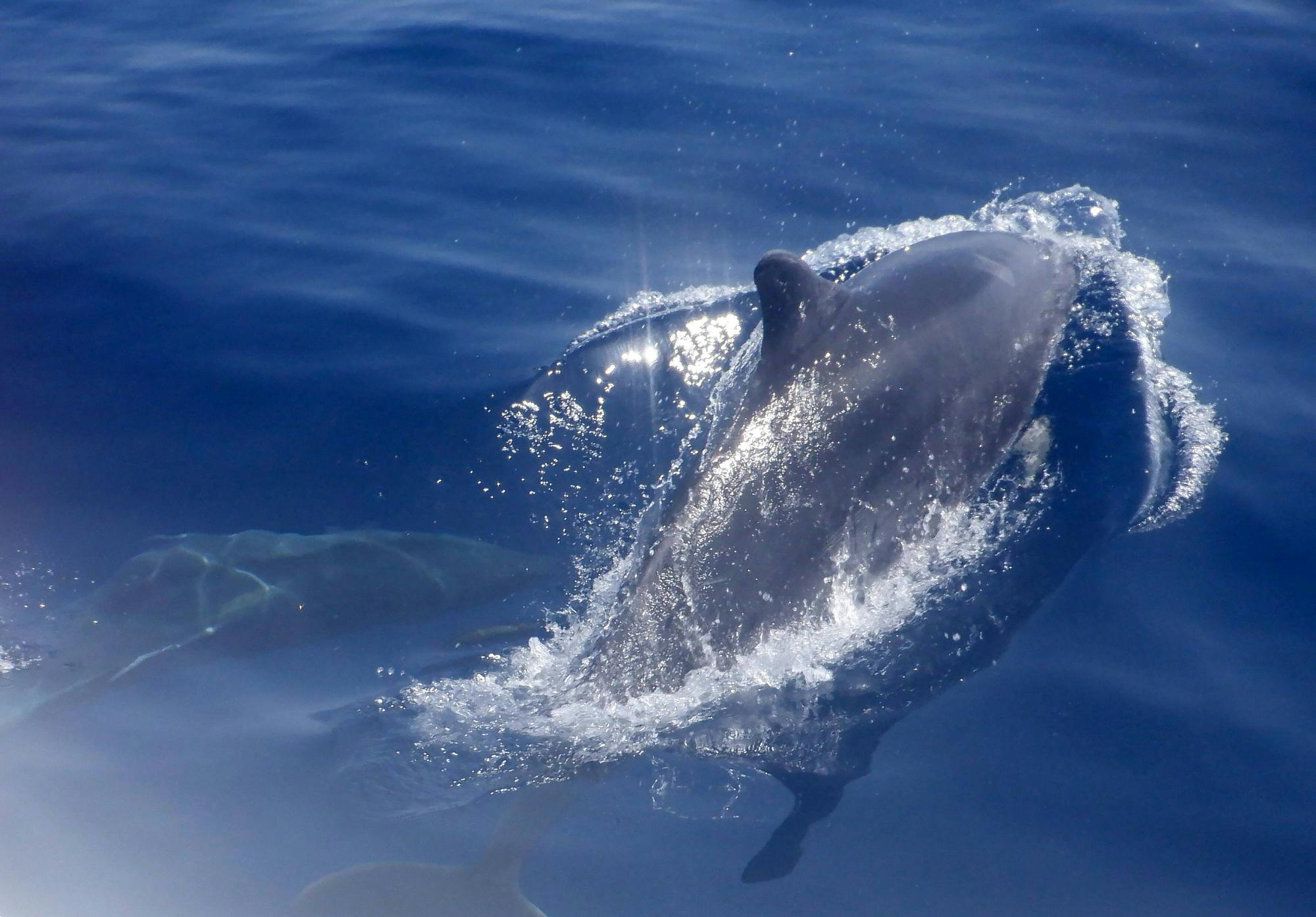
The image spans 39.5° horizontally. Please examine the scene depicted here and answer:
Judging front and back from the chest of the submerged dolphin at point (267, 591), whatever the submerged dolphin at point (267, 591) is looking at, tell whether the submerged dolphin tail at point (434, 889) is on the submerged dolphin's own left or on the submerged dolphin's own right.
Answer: on the submerged dolphin's own right

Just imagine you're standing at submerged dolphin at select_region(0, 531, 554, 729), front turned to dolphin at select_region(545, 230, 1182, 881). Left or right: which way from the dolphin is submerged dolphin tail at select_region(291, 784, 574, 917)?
right

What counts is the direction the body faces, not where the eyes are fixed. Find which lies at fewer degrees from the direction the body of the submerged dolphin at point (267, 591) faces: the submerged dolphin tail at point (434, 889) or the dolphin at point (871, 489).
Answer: the dolphin

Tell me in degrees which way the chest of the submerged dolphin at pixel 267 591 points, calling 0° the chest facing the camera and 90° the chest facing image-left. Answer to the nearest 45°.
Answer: approximately 270°
